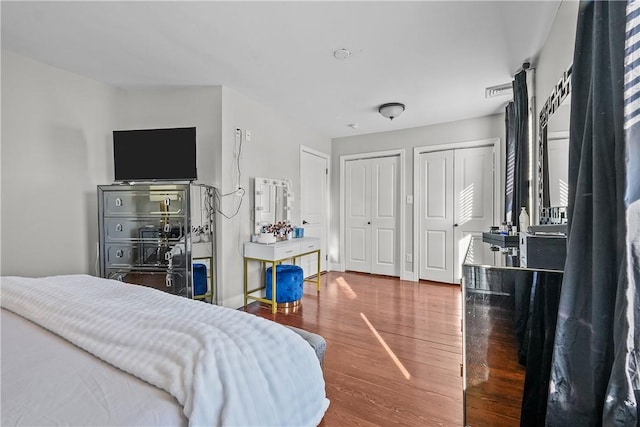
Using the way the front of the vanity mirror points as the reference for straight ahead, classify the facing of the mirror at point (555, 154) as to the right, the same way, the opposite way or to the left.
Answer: the opposite way

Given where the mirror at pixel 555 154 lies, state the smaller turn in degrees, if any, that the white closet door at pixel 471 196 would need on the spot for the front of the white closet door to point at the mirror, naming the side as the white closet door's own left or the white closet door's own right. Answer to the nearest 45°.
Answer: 0° — it already faces it

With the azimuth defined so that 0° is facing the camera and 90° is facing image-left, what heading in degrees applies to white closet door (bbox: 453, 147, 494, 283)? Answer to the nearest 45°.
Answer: approximately 0°

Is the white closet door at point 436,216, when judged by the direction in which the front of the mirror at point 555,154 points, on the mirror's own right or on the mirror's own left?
on the mirror's own right

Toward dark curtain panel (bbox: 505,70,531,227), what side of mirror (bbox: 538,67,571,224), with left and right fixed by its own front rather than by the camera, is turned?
right

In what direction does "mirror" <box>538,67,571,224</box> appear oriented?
to the viewer's left

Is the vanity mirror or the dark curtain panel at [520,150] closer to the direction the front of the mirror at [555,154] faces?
the vanity mirror

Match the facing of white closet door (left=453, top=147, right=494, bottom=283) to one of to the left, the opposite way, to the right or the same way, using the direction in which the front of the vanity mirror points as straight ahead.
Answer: to the right

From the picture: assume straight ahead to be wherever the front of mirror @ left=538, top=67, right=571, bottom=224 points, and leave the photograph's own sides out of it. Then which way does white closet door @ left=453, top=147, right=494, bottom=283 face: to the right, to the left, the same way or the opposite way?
to the left

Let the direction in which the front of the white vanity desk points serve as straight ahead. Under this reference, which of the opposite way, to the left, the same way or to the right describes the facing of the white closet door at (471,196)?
to the right

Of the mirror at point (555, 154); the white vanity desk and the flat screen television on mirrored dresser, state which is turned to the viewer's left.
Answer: the mirror

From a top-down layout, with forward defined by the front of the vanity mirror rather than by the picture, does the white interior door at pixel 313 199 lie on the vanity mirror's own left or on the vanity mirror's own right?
on the vanity mirror's own left
